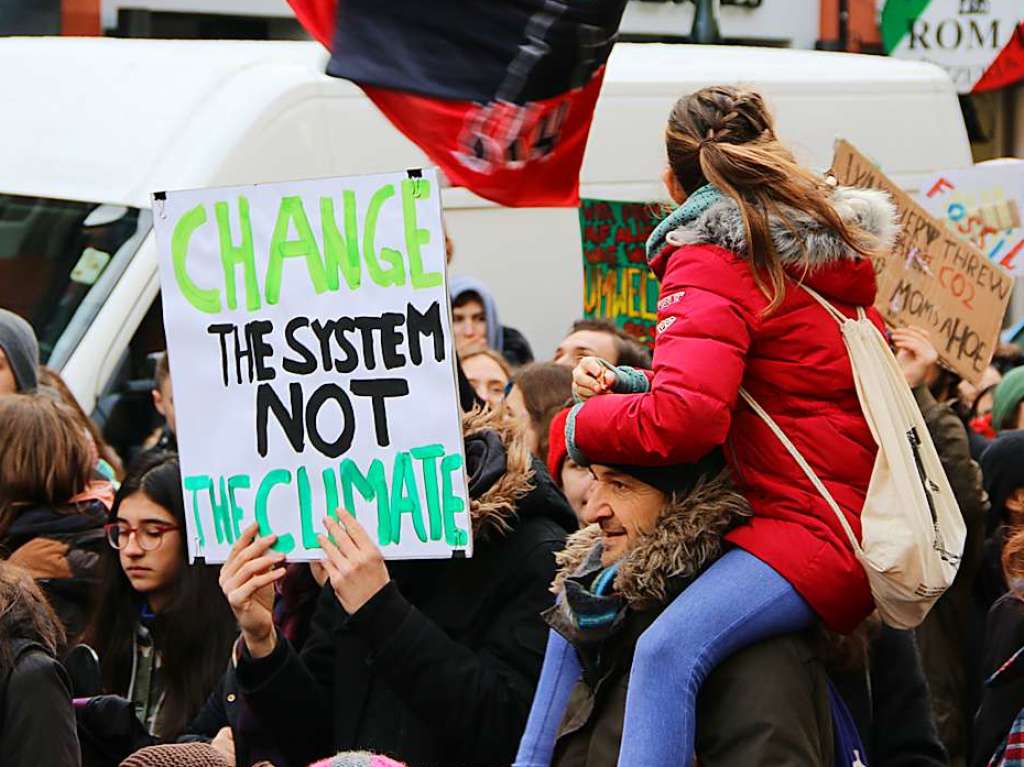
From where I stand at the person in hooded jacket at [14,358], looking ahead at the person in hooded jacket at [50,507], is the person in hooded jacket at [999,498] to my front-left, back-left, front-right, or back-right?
front-left

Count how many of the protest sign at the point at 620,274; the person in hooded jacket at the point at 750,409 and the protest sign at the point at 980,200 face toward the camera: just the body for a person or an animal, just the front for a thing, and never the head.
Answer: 2

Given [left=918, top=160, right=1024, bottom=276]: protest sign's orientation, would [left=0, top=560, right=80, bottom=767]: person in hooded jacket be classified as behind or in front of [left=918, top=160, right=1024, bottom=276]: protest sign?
in front

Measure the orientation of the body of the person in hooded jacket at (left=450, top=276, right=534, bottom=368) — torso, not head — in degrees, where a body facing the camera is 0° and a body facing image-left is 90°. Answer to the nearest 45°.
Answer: approximately 45°

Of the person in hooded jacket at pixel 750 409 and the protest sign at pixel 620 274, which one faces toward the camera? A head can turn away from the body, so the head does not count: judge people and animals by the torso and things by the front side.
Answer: the protest sign

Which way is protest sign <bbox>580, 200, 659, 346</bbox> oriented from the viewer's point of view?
toward the camera

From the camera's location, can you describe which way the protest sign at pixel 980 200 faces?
facing the viewer

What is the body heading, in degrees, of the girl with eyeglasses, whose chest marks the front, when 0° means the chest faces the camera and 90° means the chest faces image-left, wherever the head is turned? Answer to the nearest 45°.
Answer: approximately 45°

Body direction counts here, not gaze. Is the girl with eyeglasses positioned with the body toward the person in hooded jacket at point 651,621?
no

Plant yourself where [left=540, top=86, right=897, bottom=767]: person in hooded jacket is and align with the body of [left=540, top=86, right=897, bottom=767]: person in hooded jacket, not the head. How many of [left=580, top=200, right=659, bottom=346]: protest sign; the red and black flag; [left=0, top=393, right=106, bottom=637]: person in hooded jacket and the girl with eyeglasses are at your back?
0

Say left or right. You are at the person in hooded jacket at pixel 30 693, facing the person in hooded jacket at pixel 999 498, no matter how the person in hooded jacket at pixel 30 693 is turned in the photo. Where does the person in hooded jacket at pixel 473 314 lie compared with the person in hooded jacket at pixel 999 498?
left

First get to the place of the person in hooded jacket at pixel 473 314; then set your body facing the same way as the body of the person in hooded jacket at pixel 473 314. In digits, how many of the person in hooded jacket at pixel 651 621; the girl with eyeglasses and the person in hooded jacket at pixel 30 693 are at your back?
0

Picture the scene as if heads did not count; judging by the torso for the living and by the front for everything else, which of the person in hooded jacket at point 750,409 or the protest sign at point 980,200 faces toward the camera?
the protest sign

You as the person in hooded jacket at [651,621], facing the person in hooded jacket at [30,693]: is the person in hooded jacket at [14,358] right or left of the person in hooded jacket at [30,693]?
right
